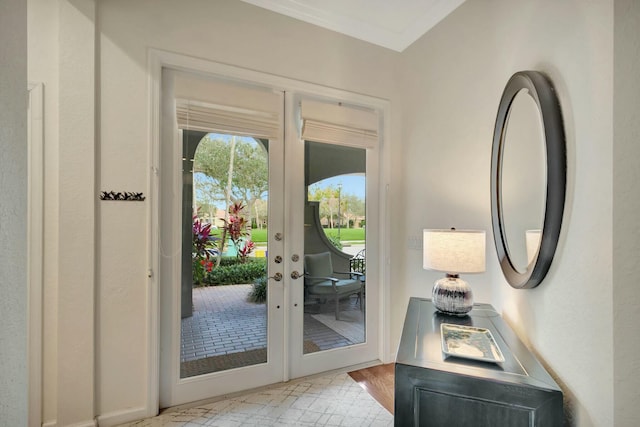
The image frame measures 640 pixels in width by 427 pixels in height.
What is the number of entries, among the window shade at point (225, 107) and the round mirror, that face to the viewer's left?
1

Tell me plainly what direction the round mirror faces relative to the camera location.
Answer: facing to the left of the viewer

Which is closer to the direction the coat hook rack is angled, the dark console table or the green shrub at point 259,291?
the dark console table

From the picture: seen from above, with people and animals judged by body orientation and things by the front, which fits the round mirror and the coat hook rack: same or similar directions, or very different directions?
very different directions
